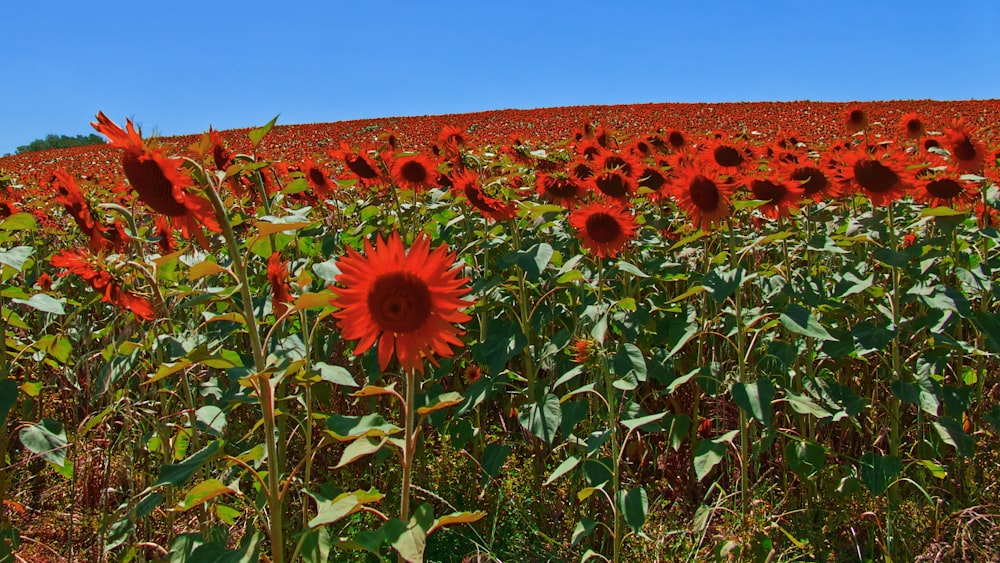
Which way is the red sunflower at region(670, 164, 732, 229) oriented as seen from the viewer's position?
toward the camera

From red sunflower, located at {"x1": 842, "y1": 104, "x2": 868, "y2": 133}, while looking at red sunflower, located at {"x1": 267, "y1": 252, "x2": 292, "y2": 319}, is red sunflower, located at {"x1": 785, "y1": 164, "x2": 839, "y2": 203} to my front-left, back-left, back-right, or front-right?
front-left

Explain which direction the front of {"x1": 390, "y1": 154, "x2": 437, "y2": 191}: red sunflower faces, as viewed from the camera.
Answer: facing the viewer

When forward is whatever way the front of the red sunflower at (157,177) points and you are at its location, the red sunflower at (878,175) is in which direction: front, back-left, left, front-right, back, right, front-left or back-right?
back-left

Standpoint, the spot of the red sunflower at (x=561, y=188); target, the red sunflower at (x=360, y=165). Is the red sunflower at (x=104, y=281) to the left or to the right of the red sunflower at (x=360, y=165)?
left

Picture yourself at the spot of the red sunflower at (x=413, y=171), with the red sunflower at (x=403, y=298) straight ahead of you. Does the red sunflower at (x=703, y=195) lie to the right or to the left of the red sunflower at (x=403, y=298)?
left

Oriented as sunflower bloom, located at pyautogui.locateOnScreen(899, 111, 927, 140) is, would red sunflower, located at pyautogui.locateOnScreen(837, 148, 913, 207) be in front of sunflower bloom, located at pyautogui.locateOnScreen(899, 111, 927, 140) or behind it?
in front

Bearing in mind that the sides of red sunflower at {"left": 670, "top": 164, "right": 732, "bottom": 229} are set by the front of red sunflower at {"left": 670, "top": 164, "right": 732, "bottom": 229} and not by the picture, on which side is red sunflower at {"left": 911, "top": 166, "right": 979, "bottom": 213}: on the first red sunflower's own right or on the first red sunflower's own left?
on the first red sunflower's own left

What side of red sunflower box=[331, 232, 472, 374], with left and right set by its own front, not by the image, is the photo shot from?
front

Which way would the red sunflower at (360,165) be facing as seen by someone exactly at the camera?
facing the viewer and to the left of the viewer

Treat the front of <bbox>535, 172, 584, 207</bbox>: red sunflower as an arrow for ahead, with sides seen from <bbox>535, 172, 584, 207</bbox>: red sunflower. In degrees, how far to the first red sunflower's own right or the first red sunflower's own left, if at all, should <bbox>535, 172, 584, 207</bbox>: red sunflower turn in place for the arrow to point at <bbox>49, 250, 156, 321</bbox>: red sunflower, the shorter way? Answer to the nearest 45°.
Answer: approximately 45° to the first red sunflower's own right

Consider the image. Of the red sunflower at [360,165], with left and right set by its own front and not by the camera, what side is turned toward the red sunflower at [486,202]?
left

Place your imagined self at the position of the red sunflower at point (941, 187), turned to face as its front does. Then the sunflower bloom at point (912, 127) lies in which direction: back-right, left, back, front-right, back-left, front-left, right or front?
back

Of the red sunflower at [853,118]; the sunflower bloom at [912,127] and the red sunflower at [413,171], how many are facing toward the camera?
3

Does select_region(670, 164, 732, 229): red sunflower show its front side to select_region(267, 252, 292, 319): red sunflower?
no

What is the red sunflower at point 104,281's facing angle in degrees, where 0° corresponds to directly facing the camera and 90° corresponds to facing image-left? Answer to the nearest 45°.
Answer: approximately 45°

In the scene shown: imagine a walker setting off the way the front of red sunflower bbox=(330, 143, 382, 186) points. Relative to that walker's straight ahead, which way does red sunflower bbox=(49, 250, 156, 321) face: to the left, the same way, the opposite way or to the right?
the same way

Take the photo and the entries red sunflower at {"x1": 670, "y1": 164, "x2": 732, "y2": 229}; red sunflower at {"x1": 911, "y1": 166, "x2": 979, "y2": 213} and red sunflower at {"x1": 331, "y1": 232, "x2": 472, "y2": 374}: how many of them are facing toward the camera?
3

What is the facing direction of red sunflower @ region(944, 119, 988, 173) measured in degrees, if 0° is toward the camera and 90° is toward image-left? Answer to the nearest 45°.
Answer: approximately 45°

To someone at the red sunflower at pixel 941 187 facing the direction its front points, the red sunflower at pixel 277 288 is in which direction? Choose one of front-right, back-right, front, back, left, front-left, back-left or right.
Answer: front-right

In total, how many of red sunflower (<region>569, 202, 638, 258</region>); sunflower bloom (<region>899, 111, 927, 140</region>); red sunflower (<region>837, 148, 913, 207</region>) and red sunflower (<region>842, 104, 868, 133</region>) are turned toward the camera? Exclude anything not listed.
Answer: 4
